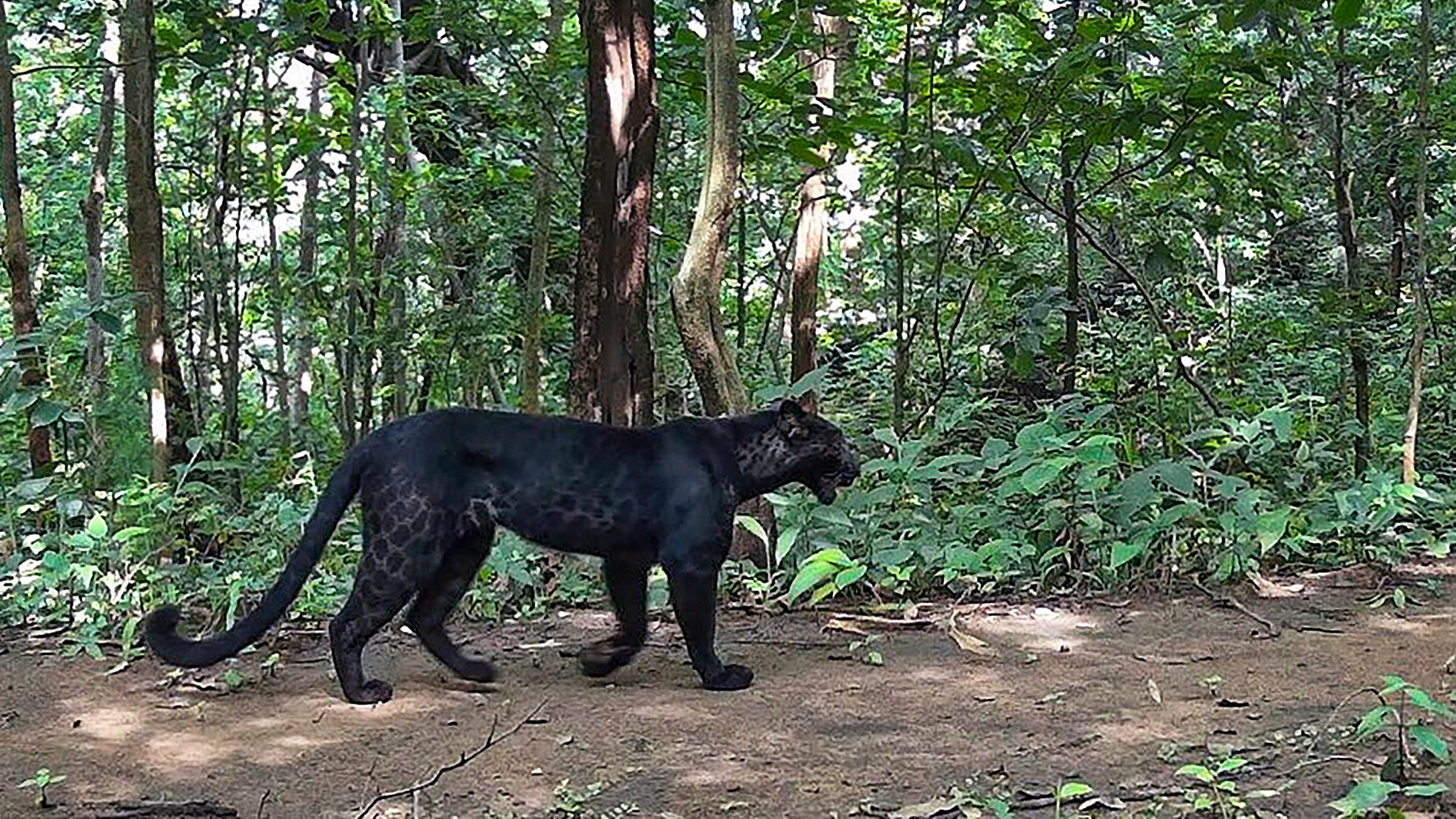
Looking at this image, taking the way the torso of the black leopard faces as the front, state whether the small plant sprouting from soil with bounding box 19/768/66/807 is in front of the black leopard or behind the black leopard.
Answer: behind

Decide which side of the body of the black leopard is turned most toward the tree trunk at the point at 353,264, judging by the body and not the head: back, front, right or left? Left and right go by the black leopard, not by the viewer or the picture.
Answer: left

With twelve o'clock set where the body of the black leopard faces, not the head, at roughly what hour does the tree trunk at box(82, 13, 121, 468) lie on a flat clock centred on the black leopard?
The tree trunk is roughly at 8 o'clock from the black leopard.

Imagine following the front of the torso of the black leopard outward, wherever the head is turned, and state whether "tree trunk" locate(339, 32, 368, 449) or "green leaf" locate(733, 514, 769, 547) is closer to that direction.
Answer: the green leaf

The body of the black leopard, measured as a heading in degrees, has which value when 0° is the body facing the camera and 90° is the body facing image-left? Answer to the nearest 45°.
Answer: approximately 270°

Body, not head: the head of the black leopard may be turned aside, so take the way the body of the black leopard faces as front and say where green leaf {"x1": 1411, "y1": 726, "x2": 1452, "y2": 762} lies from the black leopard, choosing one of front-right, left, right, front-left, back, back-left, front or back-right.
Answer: front-right

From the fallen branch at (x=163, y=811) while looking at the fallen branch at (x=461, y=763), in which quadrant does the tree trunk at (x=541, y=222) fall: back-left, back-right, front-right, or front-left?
front-left

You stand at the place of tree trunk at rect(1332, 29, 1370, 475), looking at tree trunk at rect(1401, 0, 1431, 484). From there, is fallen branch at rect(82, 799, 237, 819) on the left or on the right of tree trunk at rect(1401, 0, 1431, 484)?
right

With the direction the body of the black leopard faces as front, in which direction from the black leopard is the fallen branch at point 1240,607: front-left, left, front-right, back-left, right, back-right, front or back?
front

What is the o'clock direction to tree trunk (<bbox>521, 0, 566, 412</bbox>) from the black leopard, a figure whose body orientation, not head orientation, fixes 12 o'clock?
The tree trunk is roughly at 9 o'clock from the black leopard.

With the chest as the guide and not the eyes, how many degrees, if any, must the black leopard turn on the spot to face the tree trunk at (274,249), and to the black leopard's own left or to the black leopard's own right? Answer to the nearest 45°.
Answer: approximately 90° to the black leopard's own left

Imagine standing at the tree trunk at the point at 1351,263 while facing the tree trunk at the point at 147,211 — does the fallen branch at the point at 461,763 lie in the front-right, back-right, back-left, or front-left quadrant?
front-left

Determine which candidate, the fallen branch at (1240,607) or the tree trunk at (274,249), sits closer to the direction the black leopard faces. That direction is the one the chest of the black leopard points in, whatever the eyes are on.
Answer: the fallen branch
